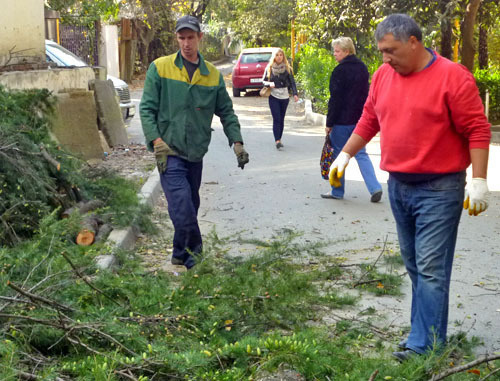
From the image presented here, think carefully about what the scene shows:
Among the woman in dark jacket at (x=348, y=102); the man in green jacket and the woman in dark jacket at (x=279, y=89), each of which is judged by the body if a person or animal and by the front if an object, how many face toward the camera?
2

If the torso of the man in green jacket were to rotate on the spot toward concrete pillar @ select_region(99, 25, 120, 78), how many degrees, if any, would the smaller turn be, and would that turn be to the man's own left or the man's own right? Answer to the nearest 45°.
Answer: approximately 180°

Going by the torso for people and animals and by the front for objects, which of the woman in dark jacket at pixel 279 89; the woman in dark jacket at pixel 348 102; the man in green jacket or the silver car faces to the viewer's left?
the woman in dark jacket at pixel 348 102

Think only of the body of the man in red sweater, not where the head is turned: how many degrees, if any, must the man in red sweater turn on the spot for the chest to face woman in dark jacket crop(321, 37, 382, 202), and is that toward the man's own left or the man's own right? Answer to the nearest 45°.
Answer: approximately 135° to the man's own right

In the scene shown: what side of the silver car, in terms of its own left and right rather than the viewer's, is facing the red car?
left

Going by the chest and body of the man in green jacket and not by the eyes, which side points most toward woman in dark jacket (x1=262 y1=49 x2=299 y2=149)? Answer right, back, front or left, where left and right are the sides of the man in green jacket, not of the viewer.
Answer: back

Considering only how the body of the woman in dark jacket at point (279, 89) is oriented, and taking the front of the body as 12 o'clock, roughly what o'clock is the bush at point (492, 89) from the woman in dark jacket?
The bush is roughly at 8 o'clock from the woman in dark jacket.

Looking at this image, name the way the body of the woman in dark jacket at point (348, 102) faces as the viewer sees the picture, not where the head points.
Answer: to the viewer's left

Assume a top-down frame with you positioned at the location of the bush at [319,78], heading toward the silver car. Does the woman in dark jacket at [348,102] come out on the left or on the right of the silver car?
left

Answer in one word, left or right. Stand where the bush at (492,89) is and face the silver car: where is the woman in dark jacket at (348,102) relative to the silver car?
left
